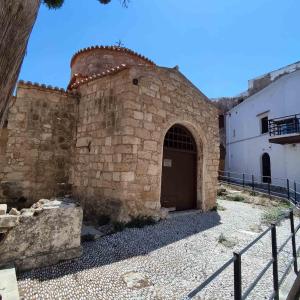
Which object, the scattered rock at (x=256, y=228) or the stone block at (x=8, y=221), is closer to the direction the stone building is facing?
the scattered rock

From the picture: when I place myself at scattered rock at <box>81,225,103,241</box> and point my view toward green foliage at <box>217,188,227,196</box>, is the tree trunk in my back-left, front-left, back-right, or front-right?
back-right

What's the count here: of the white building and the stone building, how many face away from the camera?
0

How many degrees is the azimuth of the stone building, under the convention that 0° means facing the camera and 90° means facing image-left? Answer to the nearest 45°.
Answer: approximately 315°

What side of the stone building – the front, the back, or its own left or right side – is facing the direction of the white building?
left

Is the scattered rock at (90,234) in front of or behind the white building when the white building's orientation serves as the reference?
in front

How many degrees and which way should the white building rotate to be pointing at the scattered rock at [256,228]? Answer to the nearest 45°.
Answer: approximately 45° to its left

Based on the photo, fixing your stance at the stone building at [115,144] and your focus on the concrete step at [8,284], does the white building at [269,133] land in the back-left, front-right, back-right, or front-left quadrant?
back-left

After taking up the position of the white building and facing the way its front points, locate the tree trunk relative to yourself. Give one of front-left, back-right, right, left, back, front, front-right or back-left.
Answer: front-left

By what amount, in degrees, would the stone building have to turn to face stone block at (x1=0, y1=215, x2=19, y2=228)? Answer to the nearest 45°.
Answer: approximately 90° to its right

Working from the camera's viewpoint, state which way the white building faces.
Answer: facing the viewer and to the left of the viewer

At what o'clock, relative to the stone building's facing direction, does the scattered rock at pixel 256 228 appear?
The scattered rock is roughly at 11 o'clock from the stone building.

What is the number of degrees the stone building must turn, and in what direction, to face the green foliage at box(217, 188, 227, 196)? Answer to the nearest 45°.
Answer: approximately 90° to its left
